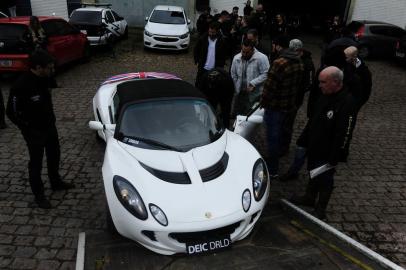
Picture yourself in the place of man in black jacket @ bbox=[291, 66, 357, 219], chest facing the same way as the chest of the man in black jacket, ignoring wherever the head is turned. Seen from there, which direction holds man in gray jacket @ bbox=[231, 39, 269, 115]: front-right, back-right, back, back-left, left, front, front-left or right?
right

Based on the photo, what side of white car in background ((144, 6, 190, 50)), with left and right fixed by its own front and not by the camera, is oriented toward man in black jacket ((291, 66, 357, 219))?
front

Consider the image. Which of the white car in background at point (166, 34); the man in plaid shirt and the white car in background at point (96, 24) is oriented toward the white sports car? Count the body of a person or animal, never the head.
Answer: the white car in background at point (166, 34)

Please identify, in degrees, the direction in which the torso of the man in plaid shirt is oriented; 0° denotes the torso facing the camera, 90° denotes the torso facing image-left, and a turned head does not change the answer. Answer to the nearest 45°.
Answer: approximately 135°

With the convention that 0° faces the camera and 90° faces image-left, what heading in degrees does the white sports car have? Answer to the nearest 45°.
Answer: approximately 315°

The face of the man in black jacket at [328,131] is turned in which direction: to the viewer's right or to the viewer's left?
to the viewer's left

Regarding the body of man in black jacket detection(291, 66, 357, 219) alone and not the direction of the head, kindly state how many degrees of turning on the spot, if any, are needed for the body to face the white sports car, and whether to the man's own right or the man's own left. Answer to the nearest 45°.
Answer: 0° — they already face it

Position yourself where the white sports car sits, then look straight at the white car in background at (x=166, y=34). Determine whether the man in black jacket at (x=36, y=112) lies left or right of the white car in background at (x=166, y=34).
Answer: left
